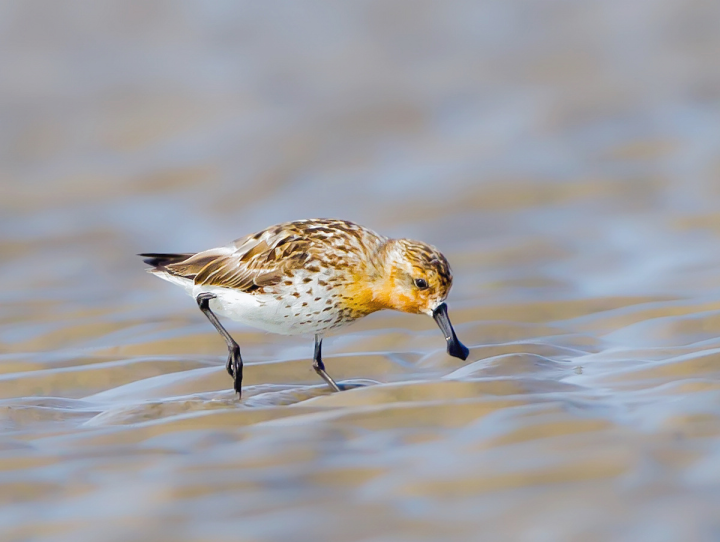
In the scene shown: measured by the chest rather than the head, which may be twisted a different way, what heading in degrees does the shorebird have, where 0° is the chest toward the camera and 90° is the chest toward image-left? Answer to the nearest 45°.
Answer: approximately 270°
